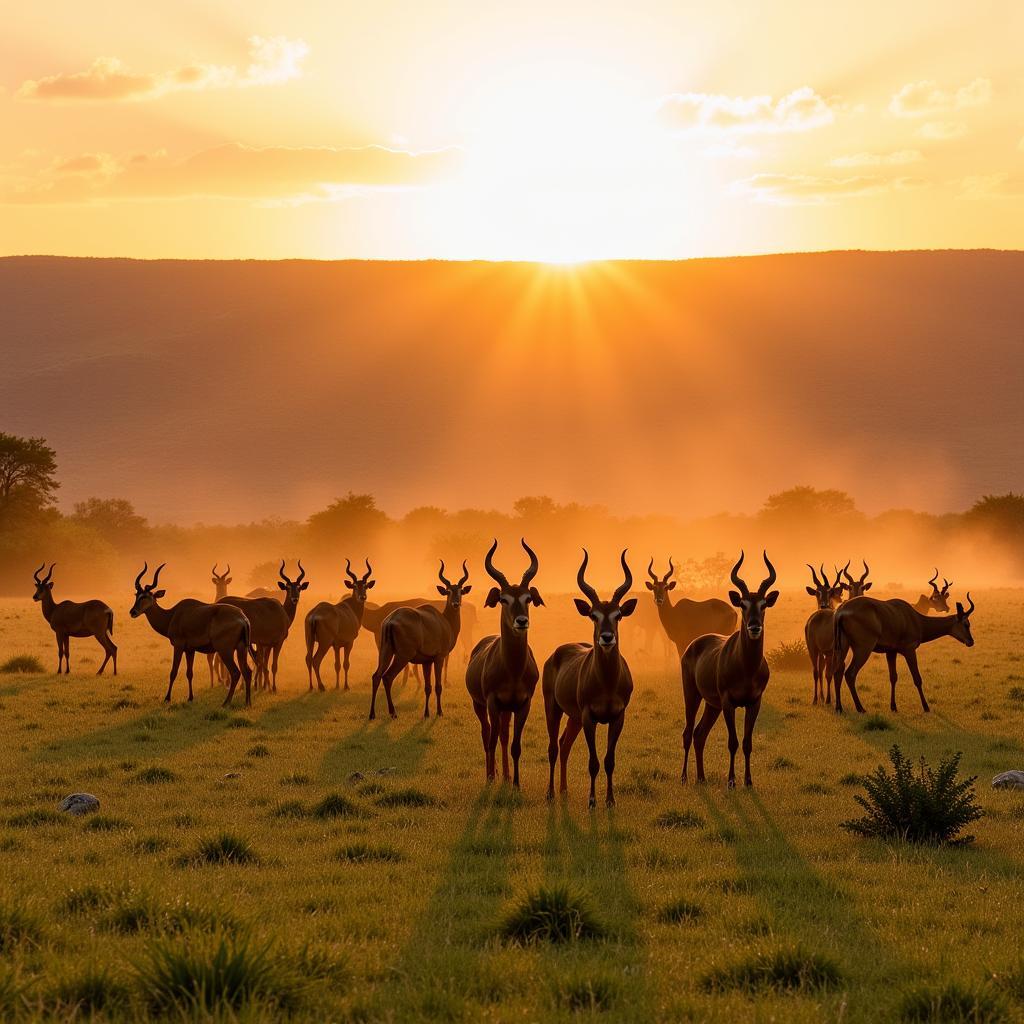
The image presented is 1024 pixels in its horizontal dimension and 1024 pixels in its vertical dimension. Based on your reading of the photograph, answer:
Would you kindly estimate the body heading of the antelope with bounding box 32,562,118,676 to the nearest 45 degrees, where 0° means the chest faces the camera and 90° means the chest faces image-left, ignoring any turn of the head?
approximately 90°

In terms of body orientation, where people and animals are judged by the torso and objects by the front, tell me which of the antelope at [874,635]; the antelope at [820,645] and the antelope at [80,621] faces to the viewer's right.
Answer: the antelope at [874,635]

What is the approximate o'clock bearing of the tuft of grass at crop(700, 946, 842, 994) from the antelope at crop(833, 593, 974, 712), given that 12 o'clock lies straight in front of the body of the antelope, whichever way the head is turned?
The tuft of grass is roughly at 3 o'clock from the antelope.

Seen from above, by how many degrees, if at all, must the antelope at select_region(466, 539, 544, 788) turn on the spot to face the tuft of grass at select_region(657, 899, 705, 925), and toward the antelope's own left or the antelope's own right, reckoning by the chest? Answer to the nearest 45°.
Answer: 0° — it already faces it

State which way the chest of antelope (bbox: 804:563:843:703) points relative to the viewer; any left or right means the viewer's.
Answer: facing the viewer

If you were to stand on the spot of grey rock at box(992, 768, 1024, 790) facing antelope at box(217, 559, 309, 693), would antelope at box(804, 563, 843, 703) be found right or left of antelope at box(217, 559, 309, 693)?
right

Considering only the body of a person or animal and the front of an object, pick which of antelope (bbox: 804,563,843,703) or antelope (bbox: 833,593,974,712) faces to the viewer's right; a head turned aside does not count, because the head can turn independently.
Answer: antelope (bbox: 833,593,974,712)

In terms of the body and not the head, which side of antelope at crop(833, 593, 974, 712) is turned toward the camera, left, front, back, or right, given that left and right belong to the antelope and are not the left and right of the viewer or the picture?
right

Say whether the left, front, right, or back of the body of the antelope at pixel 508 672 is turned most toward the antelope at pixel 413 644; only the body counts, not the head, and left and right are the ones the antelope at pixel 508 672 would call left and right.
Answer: back

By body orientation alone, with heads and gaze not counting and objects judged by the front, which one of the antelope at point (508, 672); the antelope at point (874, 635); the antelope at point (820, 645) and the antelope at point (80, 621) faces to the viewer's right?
the antelope at point (874, 635)

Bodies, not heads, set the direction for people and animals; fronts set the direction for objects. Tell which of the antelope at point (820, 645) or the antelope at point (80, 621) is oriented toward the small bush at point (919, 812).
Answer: the antelope at point (820, 645)

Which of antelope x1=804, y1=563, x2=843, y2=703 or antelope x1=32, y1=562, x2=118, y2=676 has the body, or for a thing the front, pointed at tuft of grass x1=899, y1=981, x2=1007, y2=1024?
antelope x1=804, y1=563, x2=843, y2=703

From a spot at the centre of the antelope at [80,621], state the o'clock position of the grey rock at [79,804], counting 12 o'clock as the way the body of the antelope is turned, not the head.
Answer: The grey rock is roughly at 9 o'clock from the antelope.

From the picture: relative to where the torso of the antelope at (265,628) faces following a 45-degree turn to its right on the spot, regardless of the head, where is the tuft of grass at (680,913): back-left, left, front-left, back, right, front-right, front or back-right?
front

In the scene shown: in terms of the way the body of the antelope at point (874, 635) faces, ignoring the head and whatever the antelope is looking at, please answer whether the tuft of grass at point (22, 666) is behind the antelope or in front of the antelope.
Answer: behind
